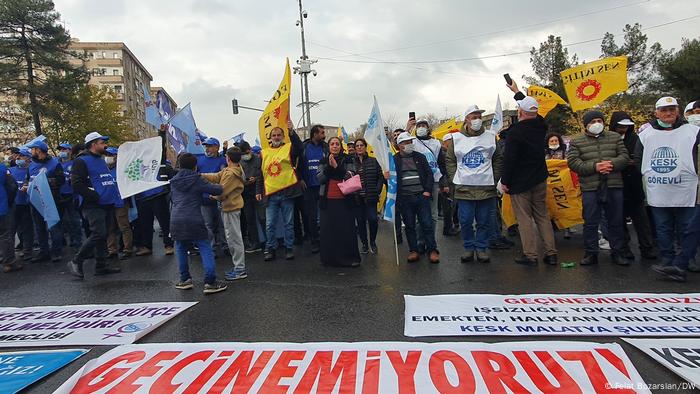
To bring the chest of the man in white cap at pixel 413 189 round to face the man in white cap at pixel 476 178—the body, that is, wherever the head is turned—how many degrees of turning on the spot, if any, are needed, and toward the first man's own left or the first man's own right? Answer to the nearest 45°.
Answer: approximately 90° to the first man's own left

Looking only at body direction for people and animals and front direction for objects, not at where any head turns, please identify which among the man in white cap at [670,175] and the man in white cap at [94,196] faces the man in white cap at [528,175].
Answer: the man in white cap at [94,196]

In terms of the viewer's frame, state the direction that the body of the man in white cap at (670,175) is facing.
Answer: toward the camera

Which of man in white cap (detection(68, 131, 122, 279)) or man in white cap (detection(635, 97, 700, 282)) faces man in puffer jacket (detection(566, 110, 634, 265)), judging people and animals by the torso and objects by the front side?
man in white cap (detection(68, 131, 122, 279))

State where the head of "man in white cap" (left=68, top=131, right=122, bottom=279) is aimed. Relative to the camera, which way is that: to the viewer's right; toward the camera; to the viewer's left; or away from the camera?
to the viewer's right

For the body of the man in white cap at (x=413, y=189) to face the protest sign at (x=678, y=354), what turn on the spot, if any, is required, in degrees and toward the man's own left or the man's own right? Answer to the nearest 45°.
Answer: approximately 45° to the man's own left

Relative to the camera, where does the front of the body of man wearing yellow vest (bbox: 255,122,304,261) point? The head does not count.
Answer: toward the camera

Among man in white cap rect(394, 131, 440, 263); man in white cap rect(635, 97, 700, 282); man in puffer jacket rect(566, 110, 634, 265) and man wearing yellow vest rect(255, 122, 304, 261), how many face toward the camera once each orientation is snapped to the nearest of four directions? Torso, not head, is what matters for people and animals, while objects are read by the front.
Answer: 4

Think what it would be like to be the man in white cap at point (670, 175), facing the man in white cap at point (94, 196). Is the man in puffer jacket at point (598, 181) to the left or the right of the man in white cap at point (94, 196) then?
right

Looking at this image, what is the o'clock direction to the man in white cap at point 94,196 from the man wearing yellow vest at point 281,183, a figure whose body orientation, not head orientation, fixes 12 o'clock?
The man in white cap is roughly at 3 o'clock from the man wearing yellow vest.

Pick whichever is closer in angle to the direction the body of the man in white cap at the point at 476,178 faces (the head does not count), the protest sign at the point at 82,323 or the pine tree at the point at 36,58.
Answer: the protest sign

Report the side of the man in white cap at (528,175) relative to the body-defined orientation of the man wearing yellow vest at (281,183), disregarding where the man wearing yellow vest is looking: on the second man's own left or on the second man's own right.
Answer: on the second man's own left

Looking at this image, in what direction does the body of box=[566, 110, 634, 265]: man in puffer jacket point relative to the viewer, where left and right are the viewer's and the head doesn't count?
facing the viewer

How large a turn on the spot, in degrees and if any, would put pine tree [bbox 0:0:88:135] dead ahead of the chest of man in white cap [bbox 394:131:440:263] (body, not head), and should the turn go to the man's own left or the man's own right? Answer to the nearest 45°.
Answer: approximately 135° to the man's own right

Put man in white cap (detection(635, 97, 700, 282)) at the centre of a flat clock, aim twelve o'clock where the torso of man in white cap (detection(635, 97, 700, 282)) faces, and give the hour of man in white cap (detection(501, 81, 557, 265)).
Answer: man in white cap (detection(501, 81, 557, 265)) is roughly at 3 o'clock from man in white cap (detection(635, 97, 700, 282)).

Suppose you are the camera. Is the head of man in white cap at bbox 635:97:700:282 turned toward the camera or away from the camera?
toward the camera

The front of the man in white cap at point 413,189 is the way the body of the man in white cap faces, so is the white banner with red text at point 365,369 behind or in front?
in front

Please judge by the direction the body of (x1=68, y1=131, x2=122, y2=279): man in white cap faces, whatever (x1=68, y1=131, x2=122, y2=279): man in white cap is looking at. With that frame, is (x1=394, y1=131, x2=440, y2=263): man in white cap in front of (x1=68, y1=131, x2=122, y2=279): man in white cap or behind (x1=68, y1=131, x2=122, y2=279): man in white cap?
in front
